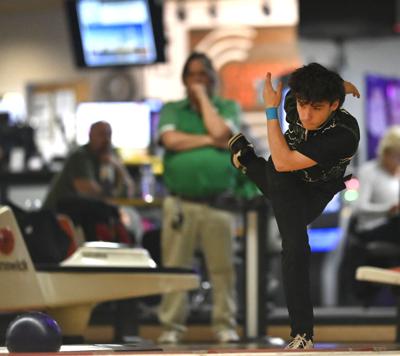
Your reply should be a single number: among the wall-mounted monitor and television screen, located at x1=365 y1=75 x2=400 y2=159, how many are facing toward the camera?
2

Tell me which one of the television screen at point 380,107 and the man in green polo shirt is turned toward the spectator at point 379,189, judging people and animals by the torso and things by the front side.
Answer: the television screen

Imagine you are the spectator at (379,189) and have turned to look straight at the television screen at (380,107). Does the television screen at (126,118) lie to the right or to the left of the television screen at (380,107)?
left

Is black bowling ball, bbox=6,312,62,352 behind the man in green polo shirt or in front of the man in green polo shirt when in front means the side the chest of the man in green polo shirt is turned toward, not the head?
in front

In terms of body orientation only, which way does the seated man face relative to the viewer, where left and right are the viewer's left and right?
facing the viewer and to the right of the viewer

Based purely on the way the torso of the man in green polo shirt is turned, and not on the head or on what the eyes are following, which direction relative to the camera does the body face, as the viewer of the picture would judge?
toward the camera

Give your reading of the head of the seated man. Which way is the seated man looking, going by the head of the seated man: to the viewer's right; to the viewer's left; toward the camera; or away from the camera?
toward the camera

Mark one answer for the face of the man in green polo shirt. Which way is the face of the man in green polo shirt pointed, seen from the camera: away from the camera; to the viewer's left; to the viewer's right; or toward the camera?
toward the camera

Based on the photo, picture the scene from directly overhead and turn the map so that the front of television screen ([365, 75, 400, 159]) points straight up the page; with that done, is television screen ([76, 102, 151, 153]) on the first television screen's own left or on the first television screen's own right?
on the first television screen's own right

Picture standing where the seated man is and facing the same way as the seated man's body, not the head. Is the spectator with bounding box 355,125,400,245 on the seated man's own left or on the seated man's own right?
on the seated man's own left

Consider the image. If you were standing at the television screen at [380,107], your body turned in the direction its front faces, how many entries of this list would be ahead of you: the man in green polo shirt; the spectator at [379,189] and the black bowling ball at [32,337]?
3

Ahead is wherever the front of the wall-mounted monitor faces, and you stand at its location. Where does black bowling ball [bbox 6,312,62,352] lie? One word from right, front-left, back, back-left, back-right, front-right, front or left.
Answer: front
